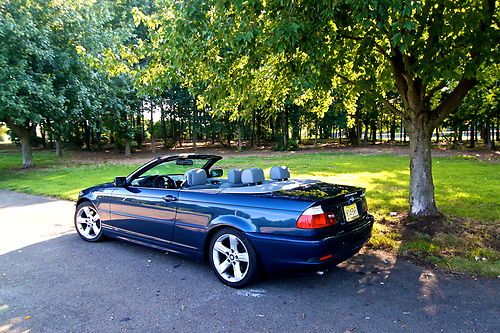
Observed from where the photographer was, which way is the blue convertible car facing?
facing away from the viewer and to the left of the viewer
